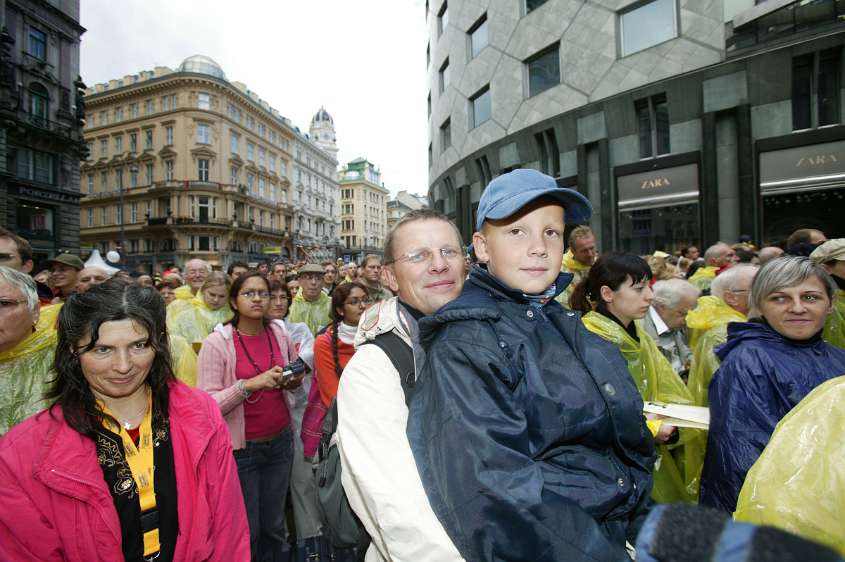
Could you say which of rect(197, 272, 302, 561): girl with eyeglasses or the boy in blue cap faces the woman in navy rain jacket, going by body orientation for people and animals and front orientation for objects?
the girl with eyeglasses

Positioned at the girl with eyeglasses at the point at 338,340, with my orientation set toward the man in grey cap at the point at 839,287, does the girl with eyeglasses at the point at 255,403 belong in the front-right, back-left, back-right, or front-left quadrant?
back-right

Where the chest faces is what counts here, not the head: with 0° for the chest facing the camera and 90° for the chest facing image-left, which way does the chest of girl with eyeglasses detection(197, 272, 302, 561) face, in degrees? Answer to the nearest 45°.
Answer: approximately 315°

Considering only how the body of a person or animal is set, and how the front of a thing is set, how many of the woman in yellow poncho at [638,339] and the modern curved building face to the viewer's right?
1

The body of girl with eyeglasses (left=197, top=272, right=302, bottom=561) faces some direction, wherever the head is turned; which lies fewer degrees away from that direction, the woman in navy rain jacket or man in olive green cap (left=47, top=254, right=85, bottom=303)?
the woman in navy rain jacket

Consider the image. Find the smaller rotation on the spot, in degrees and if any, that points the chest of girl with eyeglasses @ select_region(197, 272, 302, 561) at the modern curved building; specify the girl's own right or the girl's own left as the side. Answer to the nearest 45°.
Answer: approximately 90° to the girl's own left

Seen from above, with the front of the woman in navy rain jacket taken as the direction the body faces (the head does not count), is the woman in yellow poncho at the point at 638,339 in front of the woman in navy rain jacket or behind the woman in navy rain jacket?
behind

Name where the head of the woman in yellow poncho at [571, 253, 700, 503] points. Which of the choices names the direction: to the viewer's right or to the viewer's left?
to the viewer's right

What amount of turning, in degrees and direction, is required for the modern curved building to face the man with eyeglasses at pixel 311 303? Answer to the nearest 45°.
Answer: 0° — it already faces them

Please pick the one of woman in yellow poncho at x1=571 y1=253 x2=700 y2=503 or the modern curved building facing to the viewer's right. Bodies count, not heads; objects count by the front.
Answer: the woman in yellow poncho

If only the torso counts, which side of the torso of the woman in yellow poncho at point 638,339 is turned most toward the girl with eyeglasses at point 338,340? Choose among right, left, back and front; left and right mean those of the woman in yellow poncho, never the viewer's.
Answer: back
